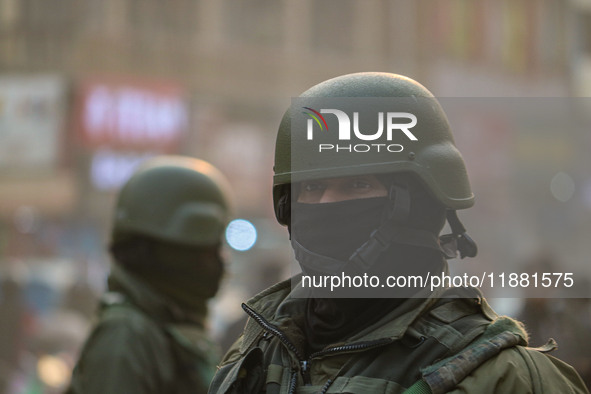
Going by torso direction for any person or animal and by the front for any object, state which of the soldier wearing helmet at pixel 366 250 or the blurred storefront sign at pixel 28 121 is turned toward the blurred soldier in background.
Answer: the blurred storefront sign

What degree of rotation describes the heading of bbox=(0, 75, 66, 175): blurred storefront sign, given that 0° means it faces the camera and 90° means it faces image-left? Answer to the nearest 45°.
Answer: approximately 0°

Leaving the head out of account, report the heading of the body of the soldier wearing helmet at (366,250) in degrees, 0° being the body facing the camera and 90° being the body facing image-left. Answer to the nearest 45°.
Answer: approximately 45°

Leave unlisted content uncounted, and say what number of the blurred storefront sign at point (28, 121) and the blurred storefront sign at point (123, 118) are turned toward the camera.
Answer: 2

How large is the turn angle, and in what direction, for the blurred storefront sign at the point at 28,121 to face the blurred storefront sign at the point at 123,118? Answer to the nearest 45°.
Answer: approximately 135° to its left

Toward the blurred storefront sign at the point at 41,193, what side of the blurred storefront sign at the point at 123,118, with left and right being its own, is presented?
right

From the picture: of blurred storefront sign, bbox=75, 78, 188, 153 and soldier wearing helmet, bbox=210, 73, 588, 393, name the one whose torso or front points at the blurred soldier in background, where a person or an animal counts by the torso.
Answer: the blurred storefront sign
